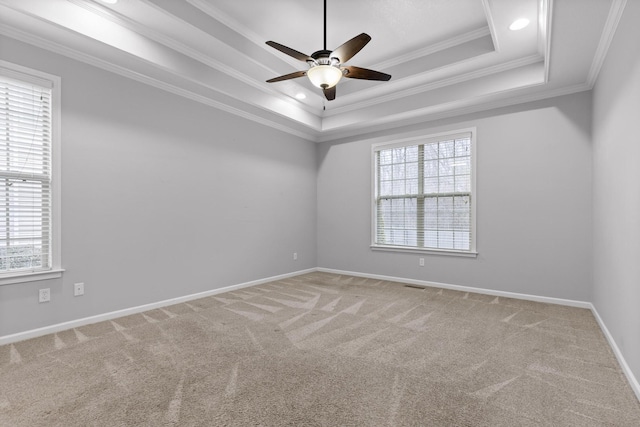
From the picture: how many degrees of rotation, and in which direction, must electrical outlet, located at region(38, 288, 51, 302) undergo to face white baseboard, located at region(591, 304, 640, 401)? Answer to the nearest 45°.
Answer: approximately 45° to its left

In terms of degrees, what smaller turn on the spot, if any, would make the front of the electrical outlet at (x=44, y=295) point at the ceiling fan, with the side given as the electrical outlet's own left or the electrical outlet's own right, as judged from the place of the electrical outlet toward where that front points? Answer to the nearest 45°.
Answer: approximately 45° to the electrical outlet's own left

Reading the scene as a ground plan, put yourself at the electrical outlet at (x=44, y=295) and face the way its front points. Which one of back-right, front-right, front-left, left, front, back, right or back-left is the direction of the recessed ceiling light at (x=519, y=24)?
front-left

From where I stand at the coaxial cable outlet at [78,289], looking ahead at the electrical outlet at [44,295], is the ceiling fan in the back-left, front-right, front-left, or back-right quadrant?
back-left

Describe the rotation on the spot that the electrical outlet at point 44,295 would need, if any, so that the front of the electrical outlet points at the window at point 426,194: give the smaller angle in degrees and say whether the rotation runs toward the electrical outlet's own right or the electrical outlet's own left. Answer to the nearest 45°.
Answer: approximately 90° to the electrical outlet's own left
